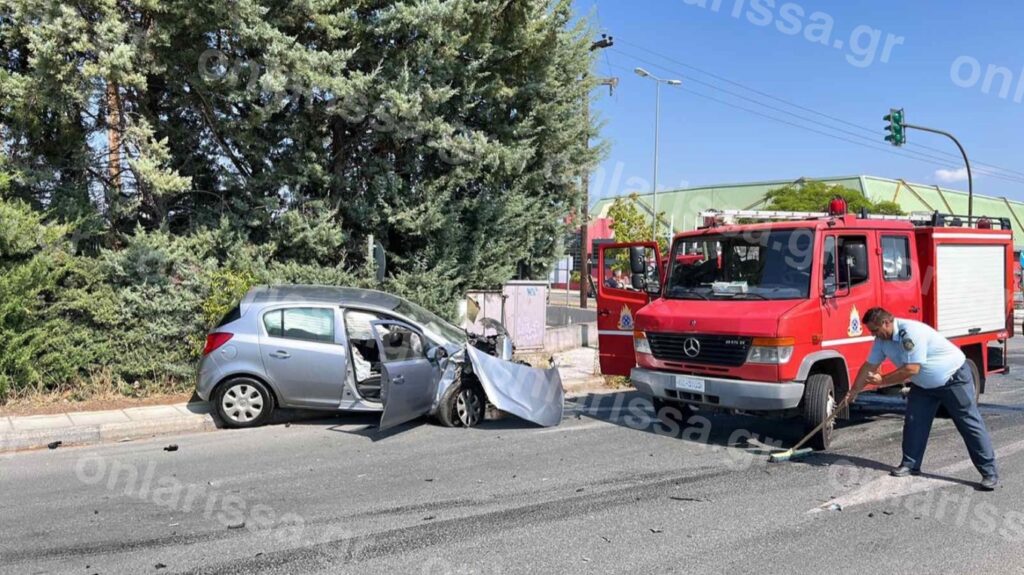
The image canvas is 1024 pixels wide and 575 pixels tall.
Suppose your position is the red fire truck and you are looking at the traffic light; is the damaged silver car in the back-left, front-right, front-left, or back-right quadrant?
back-left

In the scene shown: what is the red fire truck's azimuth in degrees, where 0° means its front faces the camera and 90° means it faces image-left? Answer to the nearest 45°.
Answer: approximately 45°

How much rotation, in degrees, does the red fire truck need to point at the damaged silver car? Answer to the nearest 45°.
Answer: approximately 45° to its right

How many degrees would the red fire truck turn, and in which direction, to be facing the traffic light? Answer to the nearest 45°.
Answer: approximately 135° to its right

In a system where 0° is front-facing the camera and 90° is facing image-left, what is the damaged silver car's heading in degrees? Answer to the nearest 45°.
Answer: approximately 270°

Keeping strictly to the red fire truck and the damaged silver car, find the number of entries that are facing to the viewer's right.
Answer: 1

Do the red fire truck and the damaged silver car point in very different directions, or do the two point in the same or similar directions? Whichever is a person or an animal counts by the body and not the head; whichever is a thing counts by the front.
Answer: very different directions

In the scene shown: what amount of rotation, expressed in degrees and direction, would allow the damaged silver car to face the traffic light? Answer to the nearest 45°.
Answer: approximately 45° to its left
